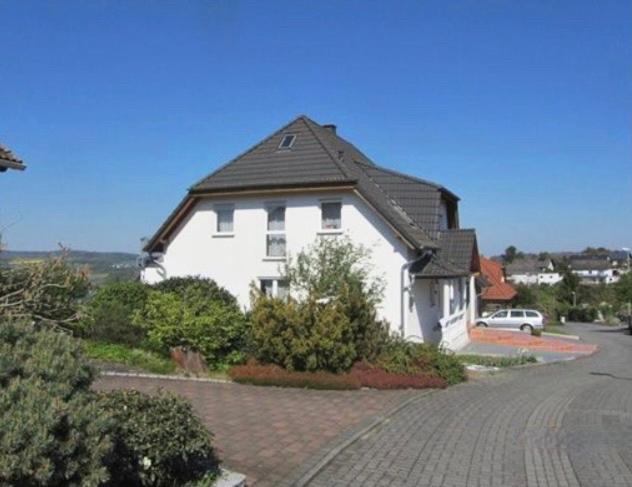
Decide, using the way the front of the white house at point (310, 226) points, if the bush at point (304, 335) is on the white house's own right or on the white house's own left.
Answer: on the white house's own right

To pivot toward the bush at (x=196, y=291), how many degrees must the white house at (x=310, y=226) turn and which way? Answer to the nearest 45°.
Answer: approximately 135° to its right

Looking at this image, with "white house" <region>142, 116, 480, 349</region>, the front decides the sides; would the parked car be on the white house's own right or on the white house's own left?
on the white house's own left

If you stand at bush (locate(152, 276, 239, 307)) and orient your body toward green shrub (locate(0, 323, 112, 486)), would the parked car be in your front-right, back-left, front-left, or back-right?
back-left

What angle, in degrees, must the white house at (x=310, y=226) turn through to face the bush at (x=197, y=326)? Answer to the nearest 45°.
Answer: approximately 90° to its right

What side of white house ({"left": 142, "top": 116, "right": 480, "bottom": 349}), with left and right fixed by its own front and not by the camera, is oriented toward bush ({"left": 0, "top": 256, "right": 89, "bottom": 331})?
right
